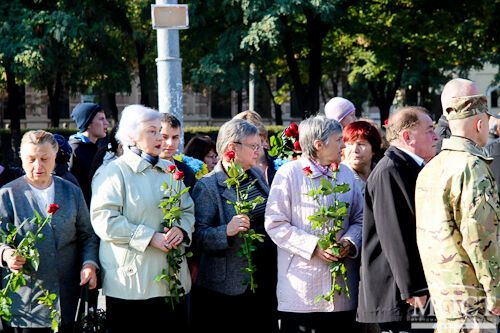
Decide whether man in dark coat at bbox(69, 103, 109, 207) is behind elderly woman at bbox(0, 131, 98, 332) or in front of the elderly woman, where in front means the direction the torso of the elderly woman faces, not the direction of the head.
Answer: behind

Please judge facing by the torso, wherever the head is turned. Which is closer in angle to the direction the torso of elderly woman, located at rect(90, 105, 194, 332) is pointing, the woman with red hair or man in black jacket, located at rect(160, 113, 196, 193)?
the woman with red hair

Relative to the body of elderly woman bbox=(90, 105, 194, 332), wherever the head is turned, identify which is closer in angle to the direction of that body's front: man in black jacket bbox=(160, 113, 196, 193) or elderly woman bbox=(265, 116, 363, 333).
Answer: the elderly woman

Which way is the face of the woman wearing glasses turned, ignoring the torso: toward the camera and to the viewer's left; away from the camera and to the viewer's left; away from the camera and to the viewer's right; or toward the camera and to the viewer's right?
toward the camera and to the viewer's right

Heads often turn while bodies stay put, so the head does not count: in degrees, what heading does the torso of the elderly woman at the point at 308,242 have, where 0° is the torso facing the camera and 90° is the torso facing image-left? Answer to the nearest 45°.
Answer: approximately 315°

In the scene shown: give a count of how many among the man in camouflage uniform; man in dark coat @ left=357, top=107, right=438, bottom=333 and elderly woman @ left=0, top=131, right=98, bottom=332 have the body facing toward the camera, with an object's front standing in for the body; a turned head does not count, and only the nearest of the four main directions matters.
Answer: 1

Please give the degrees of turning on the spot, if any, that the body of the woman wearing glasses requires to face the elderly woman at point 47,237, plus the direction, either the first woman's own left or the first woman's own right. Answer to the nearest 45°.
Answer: approximately 135° to the first woman's own right

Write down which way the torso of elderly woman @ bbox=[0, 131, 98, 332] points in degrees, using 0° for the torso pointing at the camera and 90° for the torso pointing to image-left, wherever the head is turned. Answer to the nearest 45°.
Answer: approximately 0°

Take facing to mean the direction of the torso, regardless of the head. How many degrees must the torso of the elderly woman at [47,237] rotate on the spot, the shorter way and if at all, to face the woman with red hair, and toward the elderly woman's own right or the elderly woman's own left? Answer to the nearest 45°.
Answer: approximately 90° to the elderly woman's own left

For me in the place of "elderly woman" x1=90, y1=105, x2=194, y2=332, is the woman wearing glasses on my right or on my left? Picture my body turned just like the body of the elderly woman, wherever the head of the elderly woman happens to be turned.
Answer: on my left
